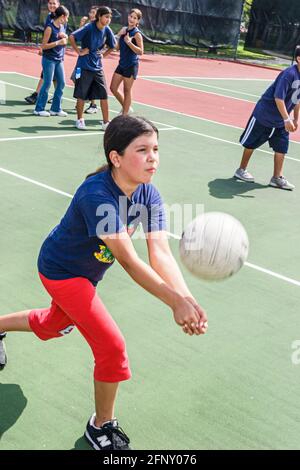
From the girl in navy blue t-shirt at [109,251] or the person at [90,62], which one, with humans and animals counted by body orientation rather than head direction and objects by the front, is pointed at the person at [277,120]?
the person at [90,62]

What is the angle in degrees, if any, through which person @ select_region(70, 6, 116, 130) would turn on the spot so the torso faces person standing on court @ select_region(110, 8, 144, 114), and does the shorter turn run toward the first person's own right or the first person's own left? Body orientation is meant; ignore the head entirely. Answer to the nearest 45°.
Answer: approximately 90° to the first person's own left

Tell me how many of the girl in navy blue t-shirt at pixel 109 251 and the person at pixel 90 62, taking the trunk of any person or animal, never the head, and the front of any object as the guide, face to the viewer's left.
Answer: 0

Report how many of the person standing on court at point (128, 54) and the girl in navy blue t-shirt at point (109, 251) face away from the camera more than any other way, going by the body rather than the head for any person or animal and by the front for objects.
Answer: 0

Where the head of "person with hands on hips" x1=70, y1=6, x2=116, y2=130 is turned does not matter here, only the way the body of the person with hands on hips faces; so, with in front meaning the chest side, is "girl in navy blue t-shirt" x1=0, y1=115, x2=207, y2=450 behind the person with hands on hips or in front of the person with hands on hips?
in front

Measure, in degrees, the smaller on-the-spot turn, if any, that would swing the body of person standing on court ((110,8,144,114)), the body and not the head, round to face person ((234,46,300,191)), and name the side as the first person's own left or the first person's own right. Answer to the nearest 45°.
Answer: approximately 90° to the first person's own left

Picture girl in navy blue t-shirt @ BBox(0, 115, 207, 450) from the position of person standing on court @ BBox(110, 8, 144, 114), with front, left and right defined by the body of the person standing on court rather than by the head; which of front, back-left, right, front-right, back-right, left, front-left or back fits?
front-left

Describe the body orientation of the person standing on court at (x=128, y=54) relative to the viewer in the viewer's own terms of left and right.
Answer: facing the viewer and to the left of the viewer

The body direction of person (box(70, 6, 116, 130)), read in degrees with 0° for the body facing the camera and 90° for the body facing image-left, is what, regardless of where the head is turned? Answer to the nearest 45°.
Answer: approximately 315°

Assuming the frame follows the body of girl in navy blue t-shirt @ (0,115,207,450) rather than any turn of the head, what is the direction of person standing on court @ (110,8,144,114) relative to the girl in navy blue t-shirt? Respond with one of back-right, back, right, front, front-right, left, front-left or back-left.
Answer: back-left

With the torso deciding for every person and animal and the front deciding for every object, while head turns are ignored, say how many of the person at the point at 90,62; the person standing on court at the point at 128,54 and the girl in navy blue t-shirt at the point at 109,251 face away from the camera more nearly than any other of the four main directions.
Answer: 0

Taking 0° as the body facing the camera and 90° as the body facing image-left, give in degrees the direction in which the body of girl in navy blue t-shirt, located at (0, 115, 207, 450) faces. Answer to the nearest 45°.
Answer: approximately 315°

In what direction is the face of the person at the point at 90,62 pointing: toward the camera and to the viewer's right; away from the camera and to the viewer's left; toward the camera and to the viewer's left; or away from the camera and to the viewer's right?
toward the camera and to the viewer's right
